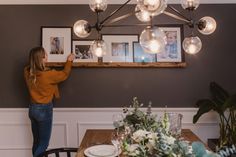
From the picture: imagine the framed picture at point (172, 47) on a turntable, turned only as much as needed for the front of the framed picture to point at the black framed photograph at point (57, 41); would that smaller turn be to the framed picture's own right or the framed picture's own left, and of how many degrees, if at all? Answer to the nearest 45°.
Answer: approximately 90° to the framed picture's own right

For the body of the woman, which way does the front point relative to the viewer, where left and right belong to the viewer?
facing away from the viewer and to the right of the viewer

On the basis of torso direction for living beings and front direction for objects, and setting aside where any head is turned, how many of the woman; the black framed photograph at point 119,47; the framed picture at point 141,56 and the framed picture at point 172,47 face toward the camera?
3

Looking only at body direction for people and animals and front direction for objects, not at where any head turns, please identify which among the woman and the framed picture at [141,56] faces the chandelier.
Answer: the framed picture

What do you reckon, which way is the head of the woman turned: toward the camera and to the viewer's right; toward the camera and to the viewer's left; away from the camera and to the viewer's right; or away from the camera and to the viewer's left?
away from the camera and to the viewer's right

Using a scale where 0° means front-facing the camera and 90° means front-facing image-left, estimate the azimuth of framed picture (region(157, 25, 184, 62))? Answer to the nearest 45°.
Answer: approximately 0°

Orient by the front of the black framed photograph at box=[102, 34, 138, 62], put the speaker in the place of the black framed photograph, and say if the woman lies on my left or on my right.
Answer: on my right

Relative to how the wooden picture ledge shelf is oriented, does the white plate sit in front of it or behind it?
in front

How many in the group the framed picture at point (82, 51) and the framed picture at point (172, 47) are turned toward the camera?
2

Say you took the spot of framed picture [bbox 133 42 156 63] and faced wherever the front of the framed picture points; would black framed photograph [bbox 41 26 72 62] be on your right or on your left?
on your right
